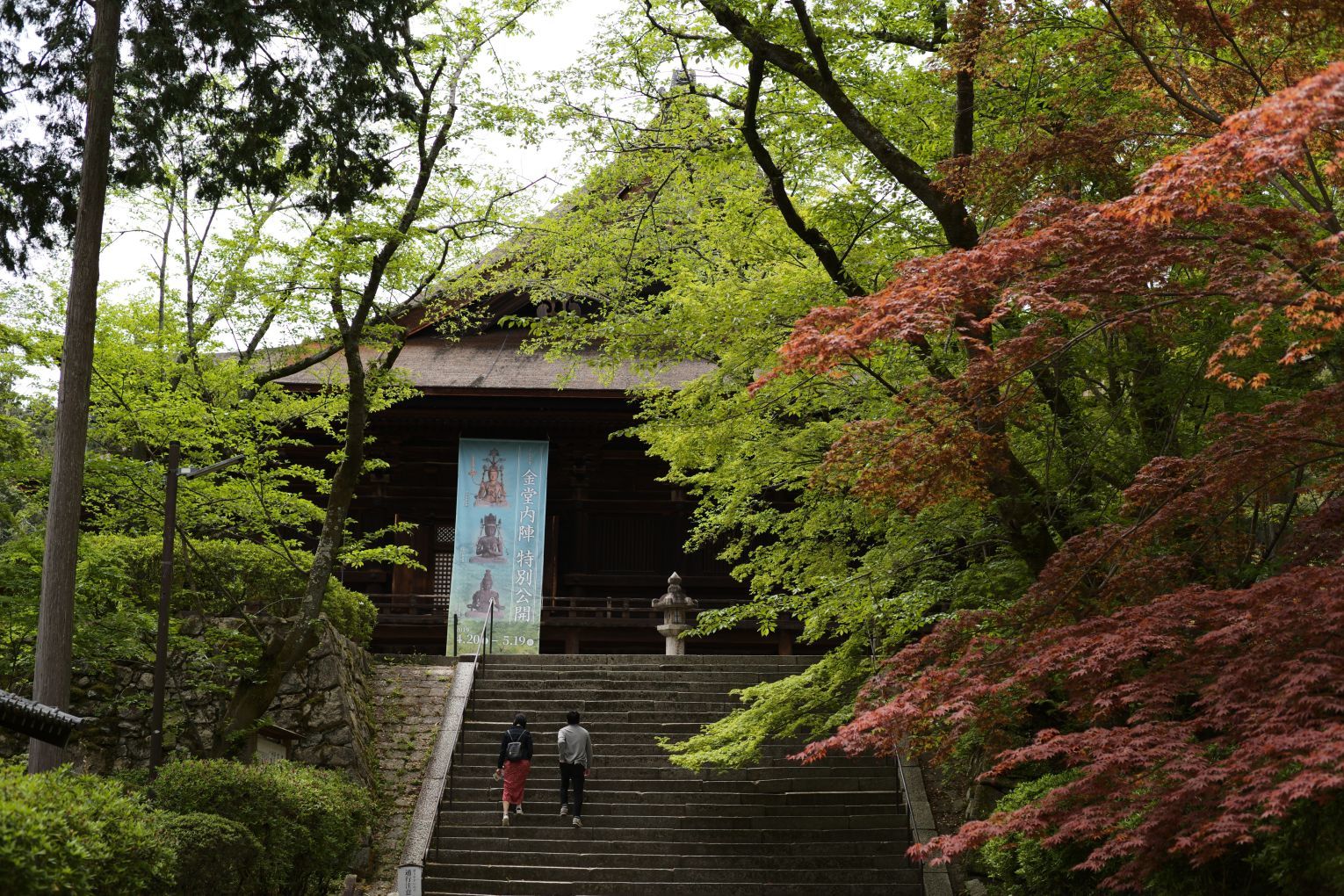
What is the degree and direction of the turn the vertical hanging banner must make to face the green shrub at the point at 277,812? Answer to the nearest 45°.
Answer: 0° — it already faces it

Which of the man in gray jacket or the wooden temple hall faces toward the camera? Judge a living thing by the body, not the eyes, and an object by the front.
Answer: the wooden temple hall

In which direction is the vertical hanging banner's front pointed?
toward the camera

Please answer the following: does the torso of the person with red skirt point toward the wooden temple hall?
yes

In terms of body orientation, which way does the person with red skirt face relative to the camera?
away from the camera

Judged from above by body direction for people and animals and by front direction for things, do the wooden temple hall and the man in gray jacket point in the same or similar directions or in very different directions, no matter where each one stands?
very different directions

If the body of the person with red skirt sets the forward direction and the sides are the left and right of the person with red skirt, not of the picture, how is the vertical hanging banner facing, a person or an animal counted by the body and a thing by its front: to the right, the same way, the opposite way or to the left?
the opposite way

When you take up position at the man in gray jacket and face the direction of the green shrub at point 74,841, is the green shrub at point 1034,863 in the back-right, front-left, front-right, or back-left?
front-left

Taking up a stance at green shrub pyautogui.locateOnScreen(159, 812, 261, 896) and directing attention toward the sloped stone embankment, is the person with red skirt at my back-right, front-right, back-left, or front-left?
front-right

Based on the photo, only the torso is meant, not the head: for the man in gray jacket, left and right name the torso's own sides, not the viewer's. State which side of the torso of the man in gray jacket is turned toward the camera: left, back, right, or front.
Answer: back

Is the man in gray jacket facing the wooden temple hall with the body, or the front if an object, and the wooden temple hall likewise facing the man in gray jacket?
yes

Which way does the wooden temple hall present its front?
toward the camera

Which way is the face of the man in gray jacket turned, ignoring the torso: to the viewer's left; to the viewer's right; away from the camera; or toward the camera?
away from the camera

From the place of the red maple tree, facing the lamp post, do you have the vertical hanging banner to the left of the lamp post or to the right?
right

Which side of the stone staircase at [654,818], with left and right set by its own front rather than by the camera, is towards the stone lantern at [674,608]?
back

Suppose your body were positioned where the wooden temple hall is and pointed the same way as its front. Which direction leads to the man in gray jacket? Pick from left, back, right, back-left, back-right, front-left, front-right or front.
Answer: front
